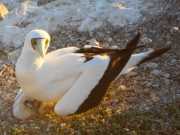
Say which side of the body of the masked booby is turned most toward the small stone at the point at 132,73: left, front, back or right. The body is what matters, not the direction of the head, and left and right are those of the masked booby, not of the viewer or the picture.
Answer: back

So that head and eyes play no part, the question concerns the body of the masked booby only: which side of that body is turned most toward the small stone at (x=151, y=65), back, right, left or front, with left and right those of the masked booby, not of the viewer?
back

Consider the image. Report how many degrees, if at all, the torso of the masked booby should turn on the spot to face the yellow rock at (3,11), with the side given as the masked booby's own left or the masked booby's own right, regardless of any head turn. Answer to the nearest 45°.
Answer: approximately 90° to the masked booby's own right

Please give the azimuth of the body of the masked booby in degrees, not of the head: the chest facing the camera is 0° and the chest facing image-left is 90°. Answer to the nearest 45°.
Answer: approximately 45°

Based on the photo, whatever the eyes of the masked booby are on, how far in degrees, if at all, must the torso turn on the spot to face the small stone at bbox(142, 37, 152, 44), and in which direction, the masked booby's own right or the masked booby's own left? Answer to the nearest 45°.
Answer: approximately 180°
